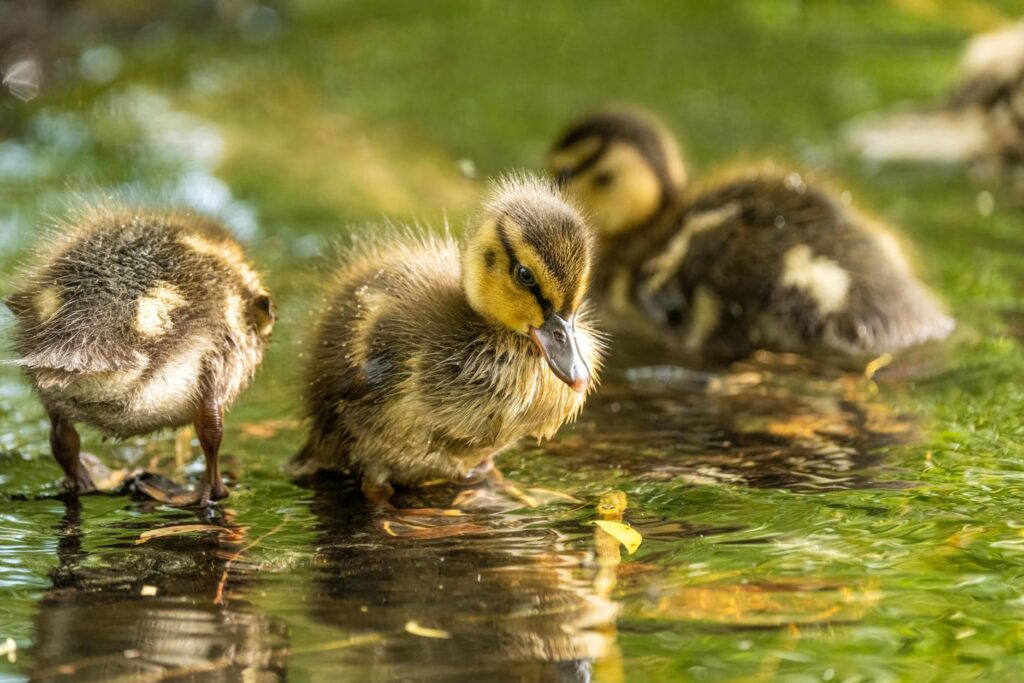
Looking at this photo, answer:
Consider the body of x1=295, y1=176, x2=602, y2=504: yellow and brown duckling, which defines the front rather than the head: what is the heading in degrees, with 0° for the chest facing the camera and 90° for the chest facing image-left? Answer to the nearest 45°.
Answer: approximately 315°

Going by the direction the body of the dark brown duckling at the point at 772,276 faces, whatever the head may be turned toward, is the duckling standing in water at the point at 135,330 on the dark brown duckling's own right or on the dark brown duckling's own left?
on the dark brown duckling's own left

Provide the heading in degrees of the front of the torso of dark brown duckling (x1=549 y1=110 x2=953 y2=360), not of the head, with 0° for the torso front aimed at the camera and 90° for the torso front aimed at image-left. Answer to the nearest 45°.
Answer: approximately 90°
